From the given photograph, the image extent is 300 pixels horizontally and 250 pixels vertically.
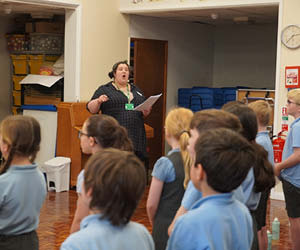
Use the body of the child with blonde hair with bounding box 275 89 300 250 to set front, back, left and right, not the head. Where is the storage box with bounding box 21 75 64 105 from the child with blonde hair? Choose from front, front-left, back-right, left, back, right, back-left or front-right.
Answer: front-right

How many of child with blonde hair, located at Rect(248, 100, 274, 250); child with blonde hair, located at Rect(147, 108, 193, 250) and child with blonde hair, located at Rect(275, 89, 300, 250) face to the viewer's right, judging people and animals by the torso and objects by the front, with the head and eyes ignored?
0

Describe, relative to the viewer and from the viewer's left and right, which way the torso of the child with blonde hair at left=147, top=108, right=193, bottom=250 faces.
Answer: facing away from the viewer and to the left of the viewer

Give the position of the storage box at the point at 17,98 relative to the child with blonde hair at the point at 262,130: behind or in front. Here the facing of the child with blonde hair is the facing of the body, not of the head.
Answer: in front

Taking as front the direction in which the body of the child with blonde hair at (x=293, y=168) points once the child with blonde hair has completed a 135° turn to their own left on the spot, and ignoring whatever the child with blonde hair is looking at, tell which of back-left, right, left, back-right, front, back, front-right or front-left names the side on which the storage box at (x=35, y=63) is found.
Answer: back

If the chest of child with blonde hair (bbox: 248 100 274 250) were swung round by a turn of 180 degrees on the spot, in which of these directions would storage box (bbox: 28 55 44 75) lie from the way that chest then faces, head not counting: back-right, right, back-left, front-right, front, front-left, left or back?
back

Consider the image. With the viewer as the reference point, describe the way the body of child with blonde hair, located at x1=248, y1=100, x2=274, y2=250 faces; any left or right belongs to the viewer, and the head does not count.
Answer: facing away from the viewer and to the left of the viewer

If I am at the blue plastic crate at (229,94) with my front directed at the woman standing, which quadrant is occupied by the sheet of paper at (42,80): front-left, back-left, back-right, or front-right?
front-right

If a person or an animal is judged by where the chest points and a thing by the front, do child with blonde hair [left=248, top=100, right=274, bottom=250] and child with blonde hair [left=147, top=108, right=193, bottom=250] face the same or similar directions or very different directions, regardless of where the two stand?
same or similar directions

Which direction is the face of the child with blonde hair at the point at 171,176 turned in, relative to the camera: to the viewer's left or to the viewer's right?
to the viewer's left

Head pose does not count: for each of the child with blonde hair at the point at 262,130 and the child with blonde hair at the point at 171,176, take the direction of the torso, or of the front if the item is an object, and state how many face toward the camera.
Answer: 0

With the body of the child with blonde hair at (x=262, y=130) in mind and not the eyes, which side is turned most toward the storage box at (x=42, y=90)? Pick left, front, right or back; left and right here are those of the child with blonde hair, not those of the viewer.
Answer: front

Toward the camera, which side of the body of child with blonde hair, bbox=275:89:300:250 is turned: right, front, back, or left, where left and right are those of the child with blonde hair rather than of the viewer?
left

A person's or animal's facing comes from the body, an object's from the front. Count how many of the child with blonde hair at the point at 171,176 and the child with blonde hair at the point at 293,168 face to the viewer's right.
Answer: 0

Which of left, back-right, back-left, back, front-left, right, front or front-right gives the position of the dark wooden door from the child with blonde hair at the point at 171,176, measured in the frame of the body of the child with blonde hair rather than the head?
front-right
